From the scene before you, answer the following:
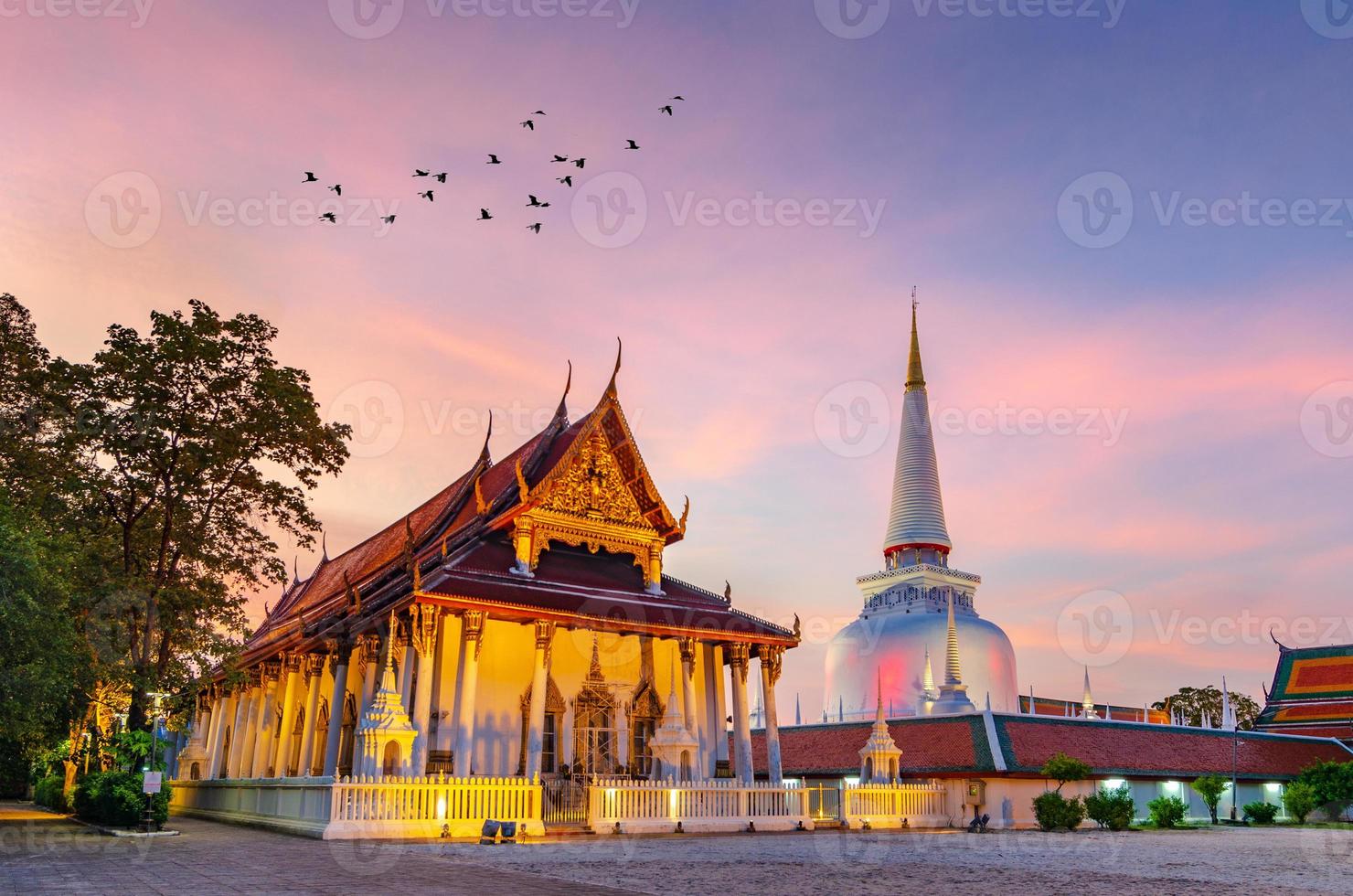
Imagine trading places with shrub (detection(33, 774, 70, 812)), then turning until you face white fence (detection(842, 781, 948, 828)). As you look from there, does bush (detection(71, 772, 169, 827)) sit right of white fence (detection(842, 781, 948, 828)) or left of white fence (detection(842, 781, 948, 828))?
right

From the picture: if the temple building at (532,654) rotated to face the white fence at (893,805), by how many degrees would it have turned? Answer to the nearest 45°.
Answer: approximately 45° to its left

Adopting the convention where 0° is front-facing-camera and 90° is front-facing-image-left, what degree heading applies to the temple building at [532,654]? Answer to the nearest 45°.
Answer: approximately 315°

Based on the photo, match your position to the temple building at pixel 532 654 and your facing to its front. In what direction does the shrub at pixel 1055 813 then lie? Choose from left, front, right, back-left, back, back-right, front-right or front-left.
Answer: front-left

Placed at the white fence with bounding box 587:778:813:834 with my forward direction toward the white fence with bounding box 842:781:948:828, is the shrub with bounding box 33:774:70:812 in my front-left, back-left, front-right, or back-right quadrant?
back-left

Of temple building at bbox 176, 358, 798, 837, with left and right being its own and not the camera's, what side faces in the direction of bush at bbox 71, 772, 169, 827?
right

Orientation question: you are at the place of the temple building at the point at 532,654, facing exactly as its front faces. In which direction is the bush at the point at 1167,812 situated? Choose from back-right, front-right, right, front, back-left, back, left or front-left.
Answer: front-left

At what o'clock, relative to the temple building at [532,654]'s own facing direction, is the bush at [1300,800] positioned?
The bush is roughly at 10 o'clock from the temple building.

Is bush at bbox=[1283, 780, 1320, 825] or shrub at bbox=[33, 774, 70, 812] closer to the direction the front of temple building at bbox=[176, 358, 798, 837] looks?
the bush

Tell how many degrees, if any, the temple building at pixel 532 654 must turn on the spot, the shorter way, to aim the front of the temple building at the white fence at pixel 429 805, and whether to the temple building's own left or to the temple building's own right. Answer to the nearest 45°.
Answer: approximately 45° to the temple building's own right
